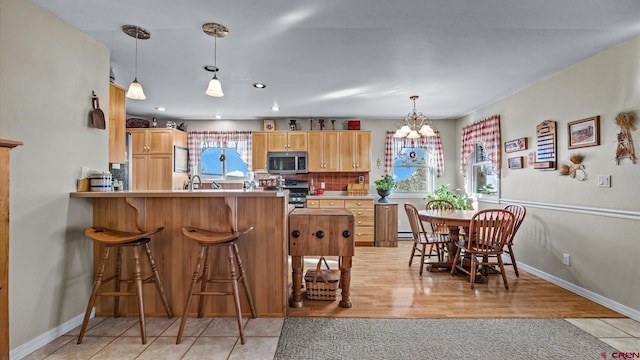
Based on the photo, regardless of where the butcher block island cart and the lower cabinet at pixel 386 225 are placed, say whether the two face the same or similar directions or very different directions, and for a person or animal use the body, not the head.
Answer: same or similar directions

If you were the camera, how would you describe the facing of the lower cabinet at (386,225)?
facing the viewer

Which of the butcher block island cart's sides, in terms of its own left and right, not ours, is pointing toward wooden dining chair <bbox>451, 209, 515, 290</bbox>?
left

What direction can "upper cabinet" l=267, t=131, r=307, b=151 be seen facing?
toward the camera

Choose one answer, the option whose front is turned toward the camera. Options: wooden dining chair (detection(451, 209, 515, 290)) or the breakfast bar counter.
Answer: the breakfast bar counter

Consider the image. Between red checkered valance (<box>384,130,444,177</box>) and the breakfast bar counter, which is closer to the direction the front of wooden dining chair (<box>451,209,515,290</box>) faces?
the red checkered valance

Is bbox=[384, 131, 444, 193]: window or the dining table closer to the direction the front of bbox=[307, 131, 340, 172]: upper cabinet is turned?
the dining table

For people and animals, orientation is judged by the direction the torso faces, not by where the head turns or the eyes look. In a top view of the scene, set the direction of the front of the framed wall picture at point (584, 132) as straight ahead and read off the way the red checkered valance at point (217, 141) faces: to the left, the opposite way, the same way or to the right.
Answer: to the left

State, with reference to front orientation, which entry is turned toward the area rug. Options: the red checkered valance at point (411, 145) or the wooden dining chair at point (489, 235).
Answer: the red checkered valance

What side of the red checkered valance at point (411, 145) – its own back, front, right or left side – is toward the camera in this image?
front

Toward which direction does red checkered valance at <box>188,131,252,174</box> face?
toward the camera

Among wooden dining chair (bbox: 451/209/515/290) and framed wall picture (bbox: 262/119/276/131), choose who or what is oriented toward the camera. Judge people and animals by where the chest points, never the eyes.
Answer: the framed wall picture

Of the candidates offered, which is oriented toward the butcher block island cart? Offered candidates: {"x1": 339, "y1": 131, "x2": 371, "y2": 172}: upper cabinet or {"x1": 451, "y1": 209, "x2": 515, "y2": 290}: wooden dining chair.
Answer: the upper cabinet

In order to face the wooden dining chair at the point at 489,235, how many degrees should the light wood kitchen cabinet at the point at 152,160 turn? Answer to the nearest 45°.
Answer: approximately 45° to its left

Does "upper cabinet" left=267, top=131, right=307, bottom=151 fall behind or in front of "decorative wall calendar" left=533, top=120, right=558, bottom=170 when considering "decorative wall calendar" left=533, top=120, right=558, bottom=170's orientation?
in front

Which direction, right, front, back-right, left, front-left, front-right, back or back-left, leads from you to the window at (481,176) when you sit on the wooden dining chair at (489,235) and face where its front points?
front-right

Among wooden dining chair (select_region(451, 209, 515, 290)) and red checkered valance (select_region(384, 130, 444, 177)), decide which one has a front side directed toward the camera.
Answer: the red checkered valance

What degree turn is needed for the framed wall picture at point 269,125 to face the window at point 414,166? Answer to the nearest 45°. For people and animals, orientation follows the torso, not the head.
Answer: approximately 90° to its left

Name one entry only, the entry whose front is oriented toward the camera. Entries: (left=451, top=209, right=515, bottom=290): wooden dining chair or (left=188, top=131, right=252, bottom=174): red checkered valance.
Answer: the red checkered valance

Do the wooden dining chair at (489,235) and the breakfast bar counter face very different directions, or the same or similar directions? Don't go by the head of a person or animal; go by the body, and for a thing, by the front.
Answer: very different directions

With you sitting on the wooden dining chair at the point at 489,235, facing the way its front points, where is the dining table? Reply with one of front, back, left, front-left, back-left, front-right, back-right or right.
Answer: front

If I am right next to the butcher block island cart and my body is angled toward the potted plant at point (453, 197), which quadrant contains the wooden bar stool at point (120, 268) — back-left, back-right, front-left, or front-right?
back-left
